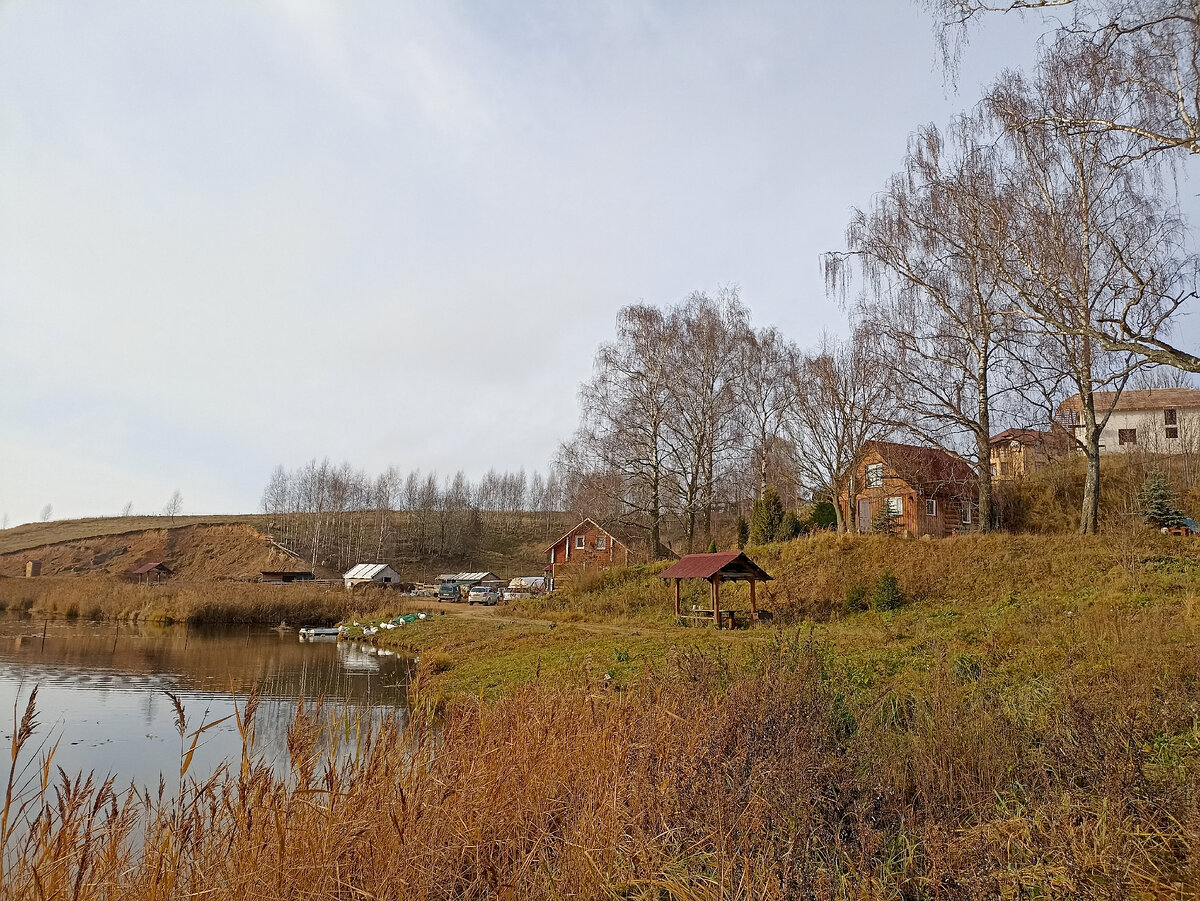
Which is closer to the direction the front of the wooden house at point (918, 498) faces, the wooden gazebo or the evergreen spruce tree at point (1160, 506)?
the wooden gazebo

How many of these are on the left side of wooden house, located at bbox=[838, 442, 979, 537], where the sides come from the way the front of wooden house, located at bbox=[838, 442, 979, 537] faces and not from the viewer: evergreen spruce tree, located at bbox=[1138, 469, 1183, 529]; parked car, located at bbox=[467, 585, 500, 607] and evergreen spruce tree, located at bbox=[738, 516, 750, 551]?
1

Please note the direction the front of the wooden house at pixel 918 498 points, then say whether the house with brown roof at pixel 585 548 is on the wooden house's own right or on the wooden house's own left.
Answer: on the wooden house's own right

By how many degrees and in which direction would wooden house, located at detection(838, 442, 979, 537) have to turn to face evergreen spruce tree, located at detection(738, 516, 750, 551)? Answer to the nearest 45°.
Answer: approximately 45° to its right

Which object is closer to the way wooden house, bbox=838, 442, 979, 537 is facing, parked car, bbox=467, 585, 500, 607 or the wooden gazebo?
the wooden gazebo

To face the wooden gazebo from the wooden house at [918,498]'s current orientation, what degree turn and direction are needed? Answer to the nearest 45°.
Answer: approximately 45° to its left

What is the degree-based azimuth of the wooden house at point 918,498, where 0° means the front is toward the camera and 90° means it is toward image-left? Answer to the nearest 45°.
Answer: approximately 45°

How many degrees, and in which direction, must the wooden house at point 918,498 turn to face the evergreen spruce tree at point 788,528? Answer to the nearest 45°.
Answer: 0° — it already faces it

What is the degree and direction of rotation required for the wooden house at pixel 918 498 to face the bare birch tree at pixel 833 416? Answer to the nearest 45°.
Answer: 0° — it already faces it
